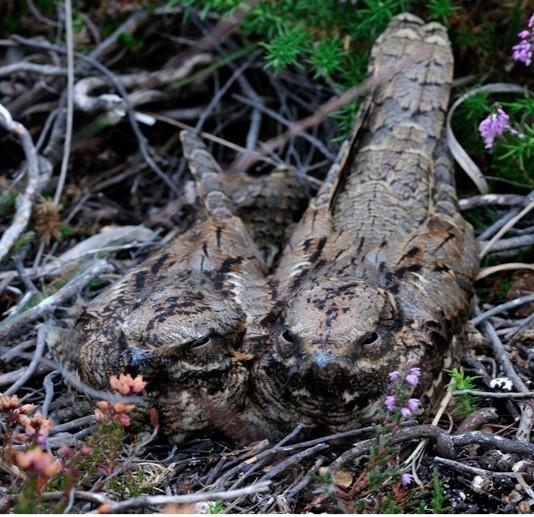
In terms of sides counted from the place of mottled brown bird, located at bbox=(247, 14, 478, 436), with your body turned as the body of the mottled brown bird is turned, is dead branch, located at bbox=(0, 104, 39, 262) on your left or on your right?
on your right

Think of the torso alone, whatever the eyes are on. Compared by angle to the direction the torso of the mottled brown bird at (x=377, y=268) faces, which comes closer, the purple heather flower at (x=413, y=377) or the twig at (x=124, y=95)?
the purple heather flower

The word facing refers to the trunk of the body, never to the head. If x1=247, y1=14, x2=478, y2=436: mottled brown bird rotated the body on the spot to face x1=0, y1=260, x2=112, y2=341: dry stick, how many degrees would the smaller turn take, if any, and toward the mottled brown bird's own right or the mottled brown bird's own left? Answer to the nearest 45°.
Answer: approximately 90° to the mottled brown bird's own right

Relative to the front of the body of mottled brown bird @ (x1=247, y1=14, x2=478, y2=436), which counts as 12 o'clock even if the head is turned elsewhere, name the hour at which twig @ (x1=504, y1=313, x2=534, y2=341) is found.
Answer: The twig is roughly at 9 o'clock from the mottled brown bird.

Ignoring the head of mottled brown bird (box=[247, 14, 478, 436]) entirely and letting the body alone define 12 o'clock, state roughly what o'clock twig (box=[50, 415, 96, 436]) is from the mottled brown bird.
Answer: The twig is roughly at 2 o'clock from the mottled brown bird.

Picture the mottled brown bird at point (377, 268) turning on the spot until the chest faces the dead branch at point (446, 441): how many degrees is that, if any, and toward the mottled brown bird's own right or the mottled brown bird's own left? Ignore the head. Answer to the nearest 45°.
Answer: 0° — it already faces it

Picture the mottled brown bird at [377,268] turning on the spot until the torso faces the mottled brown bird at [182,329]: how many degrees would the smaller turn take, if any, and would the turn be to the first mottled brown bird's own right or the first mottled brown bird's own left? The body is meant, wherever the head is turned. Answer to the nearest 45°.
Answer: approximately 45° to the first mottled brown bird's own right

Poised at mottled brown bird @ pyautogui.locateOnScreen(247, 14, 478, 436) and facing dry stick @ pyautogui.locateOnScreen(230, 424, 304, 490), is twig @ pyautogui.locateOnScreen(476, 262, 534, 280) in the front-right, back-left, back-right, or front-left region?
back-left

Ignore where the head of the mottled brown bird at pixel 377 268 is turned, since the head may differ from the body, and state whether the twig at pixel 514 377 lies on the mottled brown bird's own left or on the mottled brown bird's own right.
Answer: on the mottled brown bird's own left

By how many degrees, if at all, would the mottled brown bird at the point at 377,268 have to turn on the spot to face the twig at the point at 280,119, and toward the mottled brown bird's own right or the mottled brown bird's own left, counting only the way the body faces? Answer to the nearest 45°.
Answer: approximately 180°

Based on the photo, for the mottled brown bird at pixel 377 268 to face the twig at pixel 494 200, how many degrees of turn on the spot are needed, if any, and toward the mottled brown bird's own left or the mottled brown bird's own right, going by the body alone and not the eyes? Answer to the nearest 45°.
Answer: approximately 135° to the mottled brown bird's own left

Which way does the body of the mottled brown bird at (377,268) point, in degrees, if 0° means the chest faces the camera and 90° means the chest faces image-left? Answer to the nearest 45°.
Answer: approximately 0°
